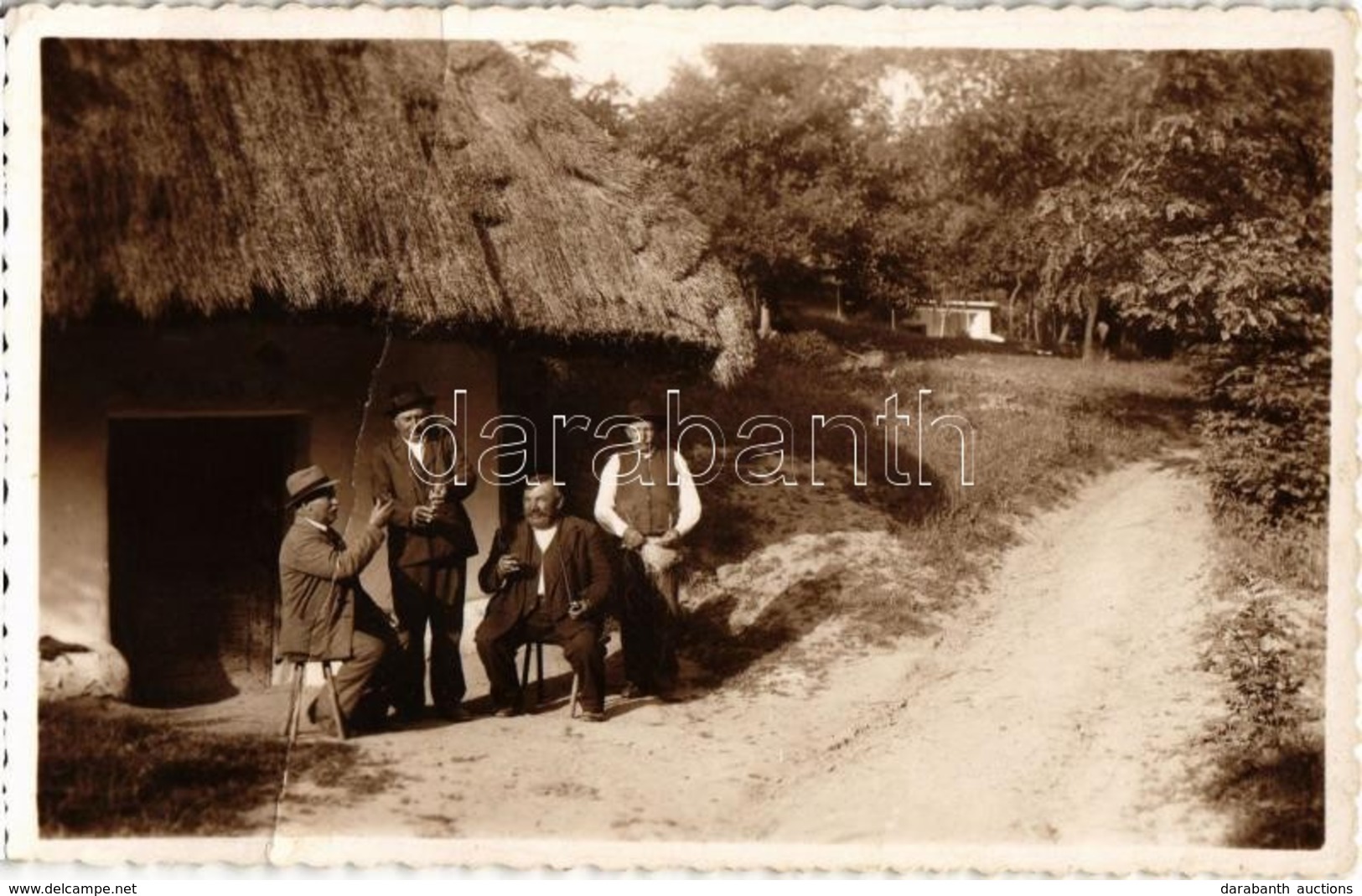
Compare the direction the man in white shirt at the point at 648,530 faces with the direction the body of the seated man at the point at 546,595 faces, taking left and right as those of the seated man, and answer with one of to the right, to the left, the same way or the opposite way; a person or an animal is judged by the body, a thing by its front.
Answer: the same way

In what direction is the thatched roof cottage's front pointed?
toward the camera

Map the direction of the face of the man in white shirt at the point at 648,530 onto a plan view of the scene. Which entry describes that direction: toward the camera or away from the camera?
toward the camera

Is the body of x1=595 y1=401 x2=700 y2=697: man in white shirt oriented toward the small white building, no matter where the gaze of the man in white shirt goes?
no

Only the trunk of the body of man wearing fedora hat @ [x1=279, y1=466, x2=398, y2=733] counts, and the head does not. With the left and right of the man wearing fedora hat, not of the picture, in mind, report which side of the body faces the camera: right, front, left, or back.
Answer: right

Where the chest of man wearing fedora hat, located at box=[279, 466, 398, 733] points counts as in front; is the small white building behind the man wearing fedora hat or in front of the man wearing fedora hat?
in front

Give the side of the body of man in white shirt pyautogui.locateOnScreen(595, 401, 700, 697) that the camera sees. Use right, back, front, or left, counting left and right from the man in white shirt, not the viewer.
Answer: front

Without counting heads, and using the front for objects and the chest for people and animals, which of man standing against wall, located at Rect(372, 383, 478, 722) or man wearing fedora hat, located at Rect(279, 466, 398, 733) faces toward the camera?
the man standing against wall

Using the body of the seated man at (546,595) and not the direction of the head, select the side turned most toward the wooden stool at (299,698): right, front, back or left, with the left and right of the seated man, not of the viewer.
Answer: right

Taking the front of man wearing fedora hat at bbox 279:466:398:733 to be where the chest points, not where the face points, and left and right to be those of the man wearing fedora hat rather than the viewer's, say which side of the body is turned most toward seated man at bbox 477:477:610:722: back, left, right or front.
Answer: front

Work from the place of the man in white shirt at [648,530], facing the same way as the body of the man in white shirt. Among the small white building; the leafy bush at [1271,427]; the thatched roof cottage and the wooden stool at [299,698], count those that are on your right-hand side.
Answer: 2

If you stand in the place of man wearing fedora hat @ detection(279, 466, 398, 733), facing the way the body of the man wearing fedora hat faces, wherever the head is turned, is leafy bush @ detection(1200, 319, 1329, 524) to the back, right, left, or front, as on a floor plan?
front

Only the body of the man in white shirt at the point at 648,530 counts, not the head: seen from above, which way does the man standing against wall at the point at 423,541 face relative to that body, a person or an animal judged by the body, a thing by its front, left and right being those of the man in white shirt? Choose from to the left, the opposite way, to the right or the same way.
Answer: the same way

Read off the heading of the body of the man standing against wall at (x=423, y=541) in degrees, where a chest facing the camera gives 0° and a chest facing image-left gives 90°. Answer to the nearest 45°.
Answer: approximately 0°

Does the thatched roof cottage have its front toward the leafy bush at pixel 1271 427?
no

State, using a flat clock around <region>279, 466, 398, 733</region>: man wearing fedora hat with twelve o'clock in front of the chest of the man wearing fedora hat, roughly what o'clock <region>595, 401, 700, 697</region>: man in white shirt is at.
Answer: The man in white shirt is roughly at 12 o'clock from the man wearing fedora hat.

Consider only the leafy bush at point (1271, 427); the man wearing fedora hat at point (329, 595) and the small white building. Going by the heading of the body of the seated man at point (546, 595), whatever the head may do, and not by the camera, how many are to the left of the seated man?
2
